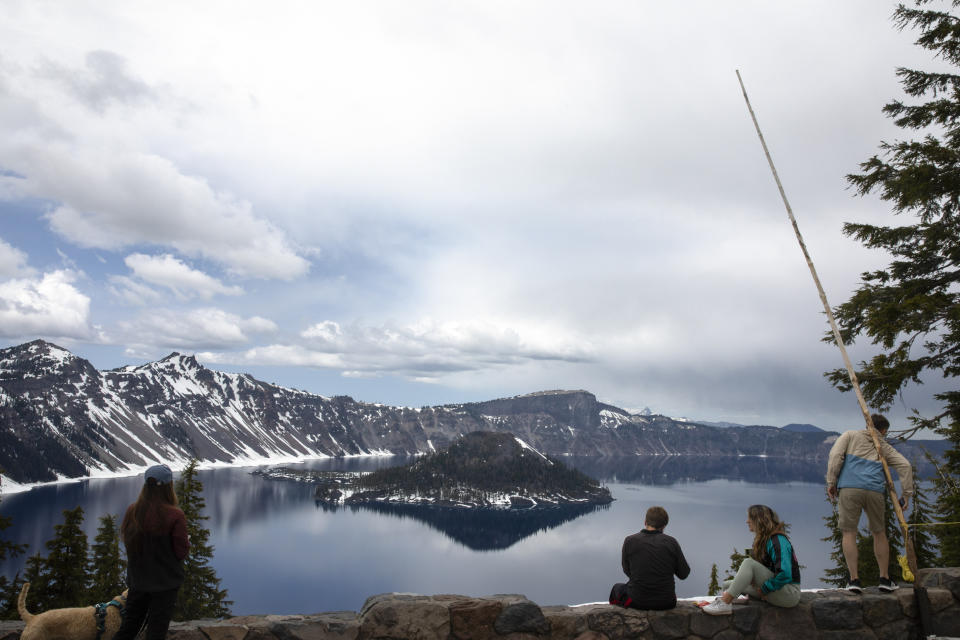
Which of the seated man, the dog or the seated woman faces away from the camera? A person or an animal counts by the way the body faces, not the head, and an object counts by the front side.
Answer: the seated man

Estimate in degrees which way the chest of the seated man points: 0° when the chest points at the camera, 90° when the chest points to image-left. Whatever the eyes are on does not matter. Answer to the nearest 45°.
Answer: approximately 180°

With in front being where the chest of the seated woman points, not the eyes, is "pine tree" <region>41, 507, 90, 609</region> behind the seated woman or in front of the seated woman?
in front

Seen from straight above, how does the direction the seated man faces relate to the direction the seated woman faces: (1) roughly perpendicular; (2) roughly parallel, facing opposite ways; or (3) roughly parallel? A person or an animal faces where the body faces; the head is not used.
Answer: roughly perpendicular

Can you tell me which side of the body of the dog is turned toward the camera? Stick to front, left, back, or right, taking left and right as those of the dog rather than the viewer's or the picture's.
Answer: right

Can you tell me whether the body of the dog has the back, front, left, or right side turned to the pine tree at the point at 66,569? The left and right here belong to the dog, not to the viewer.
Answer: left

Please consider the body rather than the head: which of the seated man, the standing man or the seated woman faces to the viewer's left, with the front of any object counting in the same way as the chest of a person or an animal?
the seated woman

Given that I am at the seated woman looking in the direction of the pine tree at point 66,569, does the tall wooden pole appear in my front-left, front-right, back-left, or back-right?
back-right

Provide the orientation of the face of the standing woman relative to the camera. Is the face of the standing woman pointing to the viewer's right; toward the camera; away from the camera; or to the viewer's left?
away from the camera

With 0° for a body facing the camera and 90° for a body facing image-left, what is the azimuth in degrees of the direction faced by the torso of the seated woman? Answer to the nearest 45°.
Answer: approximately 90°

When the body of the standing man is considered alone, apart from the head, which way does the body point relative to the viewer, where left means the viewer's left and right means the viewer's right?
facing away from the viewer and to the right of the viewer

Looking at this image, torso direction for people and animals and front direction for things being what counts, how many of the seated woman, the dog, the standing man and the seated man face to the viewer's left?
1

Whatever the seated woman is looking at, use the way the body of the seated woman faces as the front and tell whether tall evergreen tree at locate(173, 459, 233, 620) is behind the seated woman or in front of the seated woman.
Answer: in front

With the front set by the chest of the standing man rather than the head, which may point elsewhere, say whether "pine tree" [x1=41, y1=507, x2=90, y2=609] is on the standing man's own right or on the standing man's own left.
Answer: on the standing man's own left

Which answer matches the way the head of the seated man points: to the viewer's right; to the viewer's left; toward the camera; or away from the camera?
away from the camera
